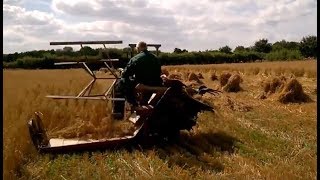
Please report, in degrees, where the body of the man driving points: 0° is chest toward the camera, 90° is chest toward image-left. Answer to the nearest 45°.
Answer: approximately 135°
